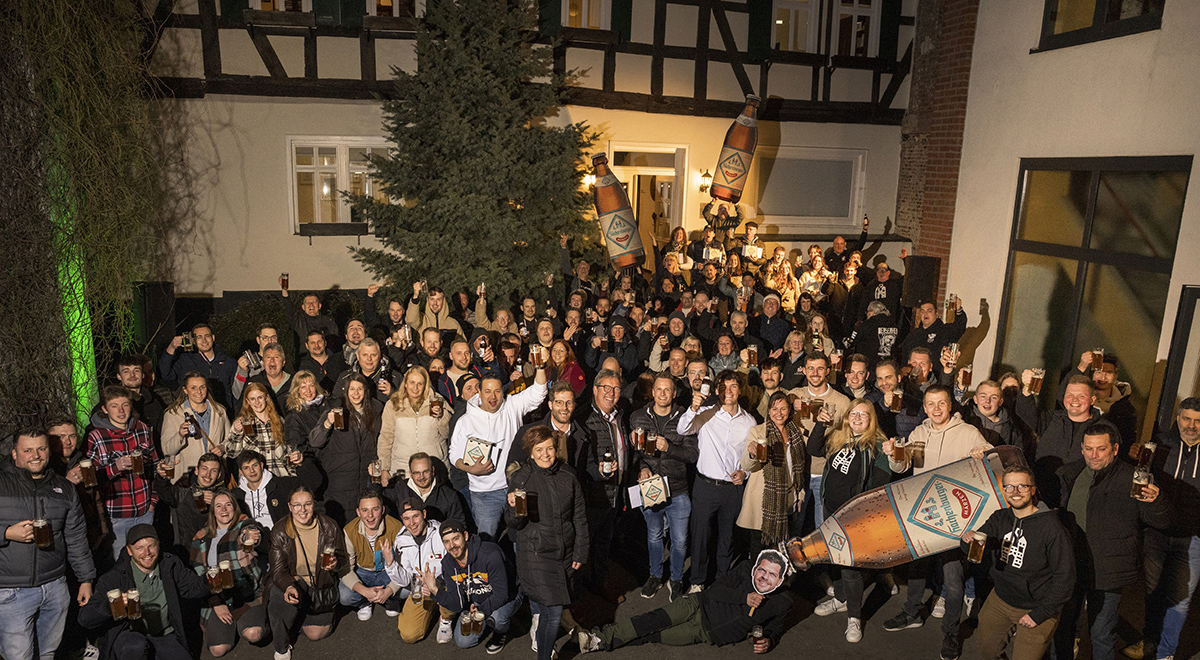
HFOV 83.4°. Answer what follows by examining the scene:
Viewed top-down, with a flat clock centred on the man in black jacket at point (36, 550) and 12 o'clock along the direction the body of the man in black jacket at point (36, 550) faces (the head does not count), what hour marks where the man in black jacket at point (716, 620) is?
the man in black jacket at point (716, 620) is roughly at 10 o'clock from the man in black jacket at point (36, 550).

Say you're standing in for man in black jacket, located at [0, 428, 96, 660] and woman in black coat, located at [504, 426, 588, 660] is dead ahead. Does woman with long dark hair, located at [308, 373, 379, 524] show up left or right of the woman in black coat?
left

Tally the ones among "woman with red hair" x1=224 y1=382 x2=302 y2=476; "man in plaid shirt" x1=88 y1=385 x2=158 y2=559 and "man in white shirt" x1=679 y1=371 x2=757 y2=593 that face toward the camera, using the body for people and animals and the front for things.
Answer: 3

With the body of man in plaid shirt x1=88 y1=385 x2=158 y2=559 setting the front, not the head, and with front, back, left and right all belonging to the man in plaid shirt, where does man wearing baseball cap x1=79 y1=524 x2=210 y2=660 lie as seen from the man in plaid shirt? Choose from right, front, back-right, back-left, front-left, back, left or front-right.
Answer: front

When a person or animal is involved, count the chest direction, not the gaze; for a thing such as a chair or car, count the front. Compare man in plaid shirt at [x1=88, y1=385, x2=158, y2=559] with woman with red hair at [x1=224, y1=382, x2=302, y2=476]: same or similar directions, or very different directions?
same or similar directions

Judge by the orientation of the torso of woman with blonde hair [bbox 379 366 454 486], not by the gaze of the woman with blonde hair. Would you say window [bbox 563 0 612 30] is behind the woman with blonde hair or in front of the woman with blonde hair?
behind

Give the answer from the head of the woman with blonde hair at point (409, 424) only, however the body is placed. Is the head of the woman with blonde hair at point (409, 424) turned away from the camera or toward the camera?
toward the camera

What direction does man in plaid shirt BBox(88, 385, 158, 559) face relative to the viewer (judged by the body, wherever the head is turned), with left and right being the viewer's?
facing the viewer

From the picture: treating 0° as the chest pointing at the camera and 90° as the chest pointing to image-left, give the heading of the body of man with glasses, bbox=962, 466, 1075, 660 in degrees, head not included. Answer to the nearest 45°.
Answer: approximately 45°

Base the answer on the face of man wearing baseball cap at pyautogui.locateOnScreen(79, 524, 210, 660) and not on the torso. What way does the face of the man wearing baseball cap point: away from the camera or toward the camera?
toward the camera

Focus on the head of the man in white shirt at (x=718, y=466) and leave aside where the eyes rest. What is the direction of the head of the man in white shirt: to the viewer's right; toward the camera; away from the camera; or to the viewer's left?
toward the camera

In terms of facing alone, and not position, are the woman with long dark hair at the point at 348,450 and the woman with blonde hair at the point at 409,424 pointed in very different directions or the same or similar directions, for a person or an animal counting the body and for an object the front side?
same or similar directions

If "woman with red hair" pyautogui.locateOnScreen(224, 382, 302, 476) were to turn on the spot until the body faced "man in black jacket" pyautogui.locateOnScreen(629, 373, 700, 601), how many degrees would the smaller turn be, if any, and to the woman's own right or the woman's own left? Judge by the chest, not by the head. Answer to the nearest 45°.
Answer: approximately 45° to the woman's own left

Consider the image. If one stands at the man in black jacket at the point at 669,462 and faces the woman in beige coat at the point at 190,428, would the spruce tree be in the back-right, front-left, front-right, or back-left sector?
front-right

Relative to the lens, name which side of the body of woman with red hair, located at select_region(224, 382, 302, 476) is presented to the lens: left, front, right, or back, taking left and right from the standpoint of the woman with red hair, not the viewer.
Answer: front

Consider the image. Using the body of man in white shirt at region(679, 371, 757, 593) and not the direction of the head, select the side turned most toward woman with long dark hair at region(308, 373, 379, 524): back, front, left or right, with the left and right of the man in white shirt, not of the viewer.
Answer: right
